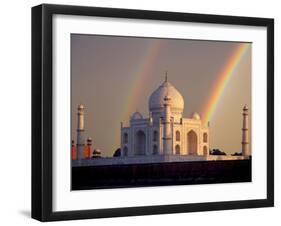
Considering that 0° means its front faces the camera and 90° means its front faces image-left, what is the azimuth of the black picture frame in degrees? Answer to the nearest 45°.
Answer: approximately 315°
